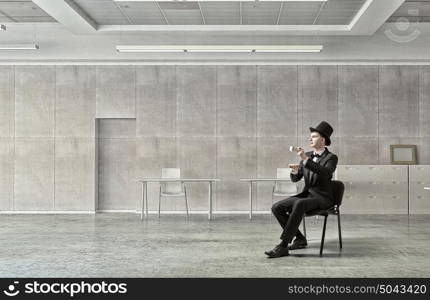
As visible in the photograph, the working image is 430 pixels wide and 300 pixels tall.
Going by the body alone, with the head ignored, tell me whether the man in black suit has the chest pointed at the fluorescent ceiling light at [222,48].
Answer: no

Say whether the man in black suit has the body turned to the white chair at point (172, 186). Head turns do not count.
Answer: no

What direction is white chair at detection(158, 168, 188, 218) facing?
toward the camera

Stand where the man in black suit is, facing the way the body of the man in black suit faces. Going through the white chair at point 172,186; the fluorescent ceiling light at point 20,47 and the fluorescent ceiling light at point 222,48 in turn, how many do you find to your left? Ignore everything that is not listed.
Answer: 0

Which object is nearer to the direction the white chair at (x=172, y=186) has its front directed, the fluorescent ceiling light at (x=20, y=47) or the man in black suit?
the man in black suit

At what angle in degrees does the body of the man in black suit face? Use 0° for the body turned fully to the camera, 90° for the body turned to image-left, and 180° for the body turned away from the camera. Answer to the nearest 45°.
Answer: approximately 45°

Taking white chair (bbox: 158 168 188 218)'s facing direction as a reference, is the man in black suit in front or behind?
in front

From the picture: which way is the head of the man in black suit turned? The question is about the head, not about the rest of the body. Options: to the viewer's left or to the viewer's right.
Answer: to the viewer's left

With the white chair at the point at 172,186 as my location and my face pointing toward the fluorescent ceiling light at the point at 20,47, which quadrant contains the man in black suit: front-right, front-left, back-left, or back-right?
back-left

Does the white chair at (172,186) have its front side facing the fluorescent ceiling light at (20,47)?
no

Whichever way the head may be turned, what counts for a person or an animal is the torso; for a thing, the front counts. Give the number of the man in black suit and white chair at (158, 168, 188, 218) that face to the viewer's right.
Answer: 0
